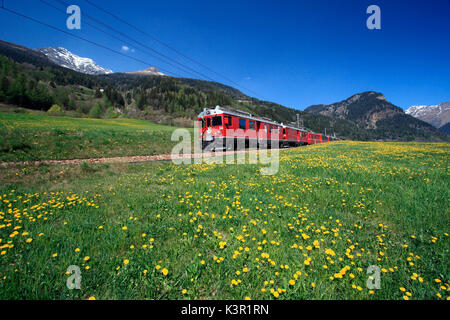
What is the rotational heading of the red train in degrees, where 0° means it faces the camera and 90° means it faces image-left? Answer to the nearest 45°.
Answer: approximately 45°
